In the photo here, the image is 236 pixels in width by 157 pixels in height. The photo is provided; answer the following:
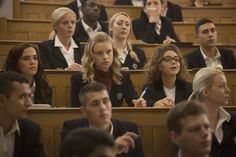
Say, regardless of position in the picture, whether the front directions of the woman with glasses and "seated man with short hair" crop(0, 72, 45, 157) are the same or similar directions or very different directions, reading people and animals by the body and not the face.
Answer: same or similar directions

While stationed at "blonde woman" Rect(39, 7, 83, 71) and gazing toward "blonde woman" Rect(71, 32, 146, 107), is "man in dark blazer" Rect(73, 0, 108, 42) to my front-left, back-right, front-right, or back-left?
back-left

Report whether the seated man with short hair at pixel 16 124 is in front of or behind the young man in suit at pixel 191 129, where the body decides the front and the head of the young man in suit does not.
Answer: behind

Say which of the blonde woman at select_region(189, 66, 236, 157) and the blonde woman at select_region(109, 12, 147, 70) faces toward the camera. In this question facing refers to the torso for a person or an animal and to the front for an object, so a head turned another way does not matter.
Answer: the blonde woman at select_region(109, 12, 147, 70)

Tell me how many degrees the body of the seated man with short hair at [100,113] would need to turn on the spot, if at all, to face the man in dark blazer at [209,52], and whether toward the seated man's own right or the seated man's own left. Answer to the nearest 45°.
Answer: approximately 90° to the seated man's own left

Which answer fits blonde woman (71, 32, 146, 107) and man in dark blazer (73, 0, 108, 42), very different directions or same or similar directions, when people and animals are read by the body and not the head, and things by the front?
same or similar directions

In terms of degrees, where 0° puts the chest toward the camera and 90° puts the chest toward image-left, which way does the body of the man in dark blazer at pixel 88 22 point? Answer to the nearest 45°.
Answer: approximately 315°

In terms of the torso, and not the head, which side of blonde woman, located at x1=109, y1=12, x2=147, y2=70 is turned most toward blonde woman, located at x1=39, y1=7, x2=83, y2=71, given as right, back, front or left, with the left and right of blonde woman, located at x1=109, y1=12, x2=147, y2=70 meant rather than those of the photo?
right

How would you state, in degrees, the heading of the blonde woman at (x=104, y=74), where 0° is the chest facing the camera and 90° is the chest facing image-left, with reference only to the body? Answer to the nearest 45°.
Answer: approximately 315°
